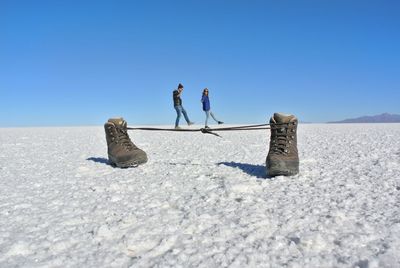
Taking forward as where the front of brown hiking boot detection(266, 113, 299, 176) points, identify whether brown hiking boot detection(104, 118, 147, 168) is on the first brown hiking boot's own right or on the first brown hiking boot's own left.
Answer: on the first brown hiking boot's own right

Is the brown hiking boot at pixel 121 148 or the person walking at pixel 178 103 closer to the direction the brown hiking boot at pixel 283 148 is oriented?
the brown hiking boot

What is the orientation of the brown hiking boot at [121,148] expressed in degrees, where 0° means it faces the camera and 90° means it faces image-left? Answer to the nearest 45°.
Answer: approximately 315°

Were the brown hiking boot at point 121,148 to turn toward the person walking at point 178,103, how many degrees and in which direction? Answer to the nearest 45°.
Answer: approximately 135° to its left

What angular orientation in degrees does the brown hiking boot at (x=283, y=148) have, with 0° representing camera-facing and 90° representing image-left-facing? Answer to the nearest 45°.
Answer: approximately 0°

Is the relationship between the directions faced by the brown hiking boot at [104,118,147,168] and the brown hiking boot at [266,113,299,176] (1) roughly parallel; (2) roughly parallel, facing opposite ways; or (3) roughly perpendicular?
roughly perpendicular
